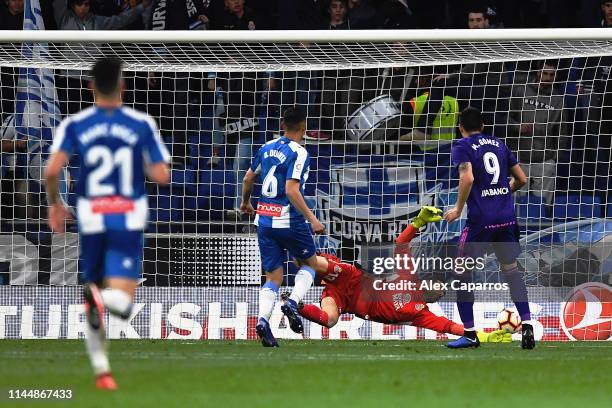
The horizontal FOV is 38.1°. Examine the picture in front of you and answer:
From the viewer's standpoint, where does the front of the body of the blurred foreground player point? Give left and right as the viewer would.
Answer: facing away from the viewer

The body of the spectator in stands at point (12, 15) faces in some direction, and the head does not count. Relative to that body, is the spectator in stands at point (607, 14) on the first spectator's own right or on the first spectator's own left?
on the first spectator's own left

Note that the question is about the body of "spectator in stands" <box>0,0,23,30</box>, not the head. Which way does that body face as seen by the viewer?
toward the camera

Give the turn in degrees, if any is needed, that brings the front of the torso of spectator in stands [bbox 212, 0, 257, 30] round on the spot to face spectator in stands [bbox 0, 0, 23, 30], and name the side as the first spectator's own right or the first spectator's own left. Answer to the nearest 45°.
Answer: approximately 90° to the first spectator's own right

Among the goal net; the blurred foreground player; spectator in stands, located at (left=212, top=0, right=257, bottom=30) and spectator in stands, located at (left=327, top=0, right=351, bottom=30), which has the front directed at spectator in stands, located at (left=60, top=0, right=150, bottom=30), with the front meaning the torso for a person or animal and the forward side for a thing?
the blurred foreground player

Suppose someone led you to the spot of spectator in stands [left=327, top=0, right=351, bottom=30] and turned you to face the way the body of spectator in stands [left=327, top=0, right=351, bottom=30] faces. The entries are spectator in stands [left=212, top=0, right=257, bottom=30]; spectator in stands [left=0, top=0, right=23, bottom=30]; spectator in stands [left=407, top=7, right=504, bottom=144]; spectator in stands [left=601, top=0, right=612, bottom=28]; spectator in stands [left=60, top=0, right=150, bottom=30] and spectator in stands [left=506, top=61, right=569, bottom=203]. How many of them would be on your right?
3

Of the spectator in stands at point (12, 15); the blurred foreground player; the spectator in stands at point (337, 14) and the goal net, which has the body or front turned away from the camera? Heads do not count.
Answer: the blurred foreground player

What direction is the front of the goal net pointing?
toward the camera

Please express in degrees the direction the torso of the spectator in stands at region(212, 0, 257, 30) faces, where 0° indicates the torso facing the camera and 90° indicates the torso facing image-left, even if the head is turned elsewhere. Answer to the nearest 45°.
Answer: approximately 0°

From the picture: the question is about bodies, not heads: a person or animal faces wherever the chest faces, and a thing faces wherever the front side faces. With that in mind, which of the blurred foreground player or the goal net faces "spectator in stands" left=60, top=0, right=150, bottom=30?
the blurred foreground player

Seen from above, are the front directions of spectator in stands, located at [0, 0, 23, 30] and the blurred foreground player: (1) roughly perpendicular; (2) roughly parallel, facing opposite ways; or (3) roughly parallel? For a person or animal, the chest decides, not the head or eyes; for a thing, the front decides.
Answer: roughly parallel, facing opposite ways

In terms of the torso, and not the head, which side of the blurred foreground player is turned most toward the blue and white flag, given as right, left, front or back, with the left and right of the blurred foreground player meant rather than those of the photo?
front

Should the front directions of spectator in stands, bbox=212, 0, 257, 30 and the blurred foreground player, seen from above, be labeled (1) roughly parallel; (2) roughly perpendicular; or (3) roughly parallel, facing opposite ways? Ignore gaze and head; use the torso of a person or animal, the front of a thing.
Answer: roughly parallel, facing opposite ways

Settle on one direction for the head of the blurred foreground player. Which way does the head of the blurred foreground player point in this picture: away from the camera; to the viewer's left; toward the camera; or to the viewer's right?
away from the camera
